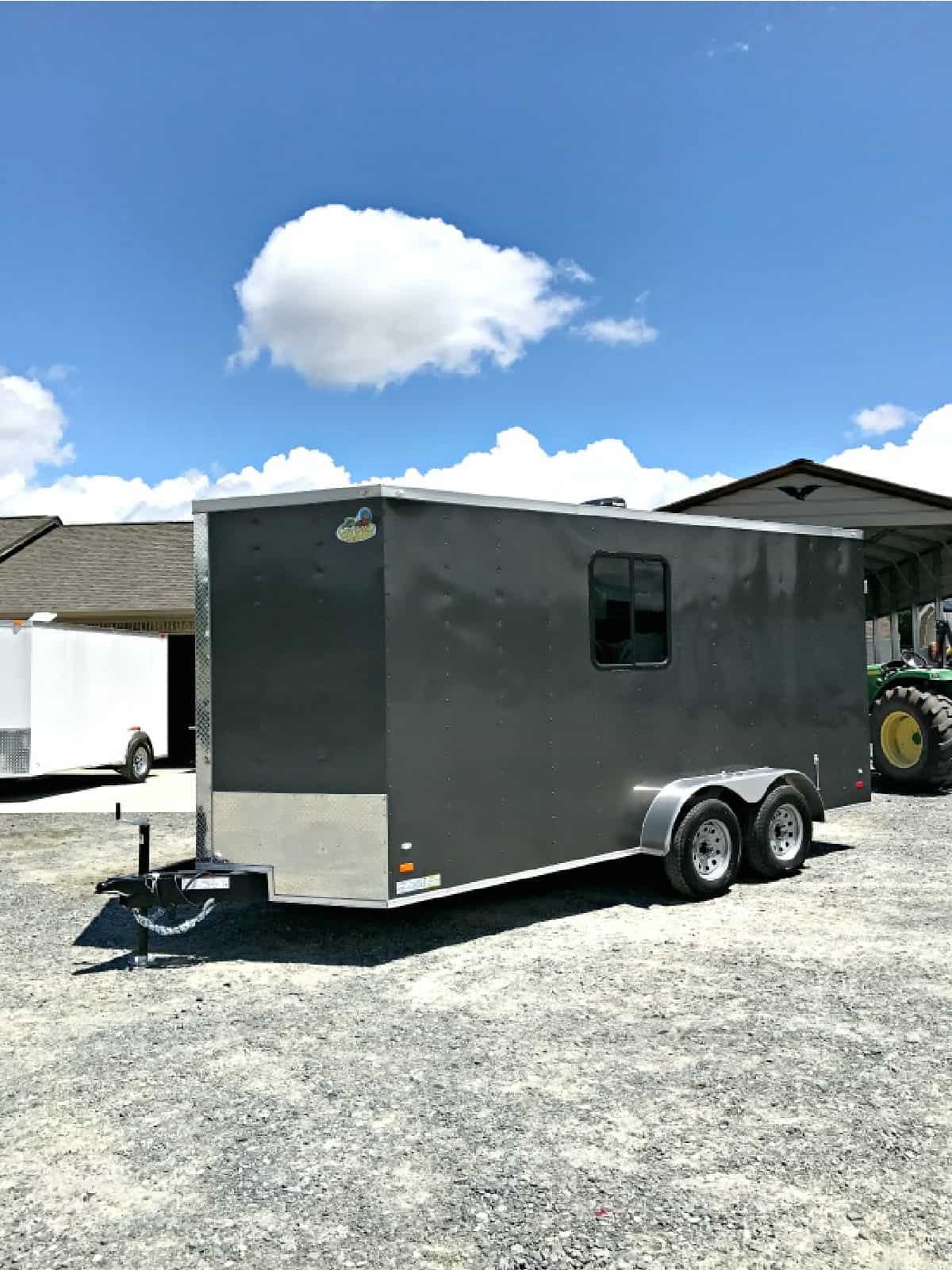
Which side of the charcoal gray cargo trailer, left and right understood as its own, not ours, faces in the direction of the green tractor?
back

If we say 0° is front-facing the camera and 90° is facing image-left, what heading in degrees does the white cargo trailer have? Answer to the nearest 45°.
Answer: approximately 45°

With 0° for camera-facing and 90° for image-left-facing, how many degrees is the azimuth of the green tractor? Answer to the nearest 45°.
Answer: approximately 135°

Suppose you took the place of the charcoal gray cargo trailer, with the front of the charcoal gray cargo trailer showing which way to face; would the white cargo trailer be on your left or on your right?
on your right

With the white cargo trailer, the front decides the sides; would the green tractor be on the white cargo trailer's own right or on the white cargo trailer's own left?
on the white cargo trailer's own left

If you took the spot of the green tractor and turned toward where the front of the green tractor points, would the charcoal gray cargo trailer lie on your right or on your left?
on your left

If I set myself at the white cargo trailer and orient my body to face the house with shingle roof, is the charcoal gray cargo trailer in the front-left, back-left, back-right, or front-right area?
back-right

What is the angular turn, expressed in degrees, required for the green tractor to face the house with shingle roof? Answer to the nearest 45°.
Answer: approximately 45° to its left

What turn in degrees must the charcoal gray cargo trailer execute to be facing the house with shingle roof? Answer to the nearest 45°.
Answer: approximately 90° to its right

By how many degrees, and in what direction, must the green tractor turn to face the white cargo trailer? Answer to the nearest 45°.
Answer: approximately 45° to its left
